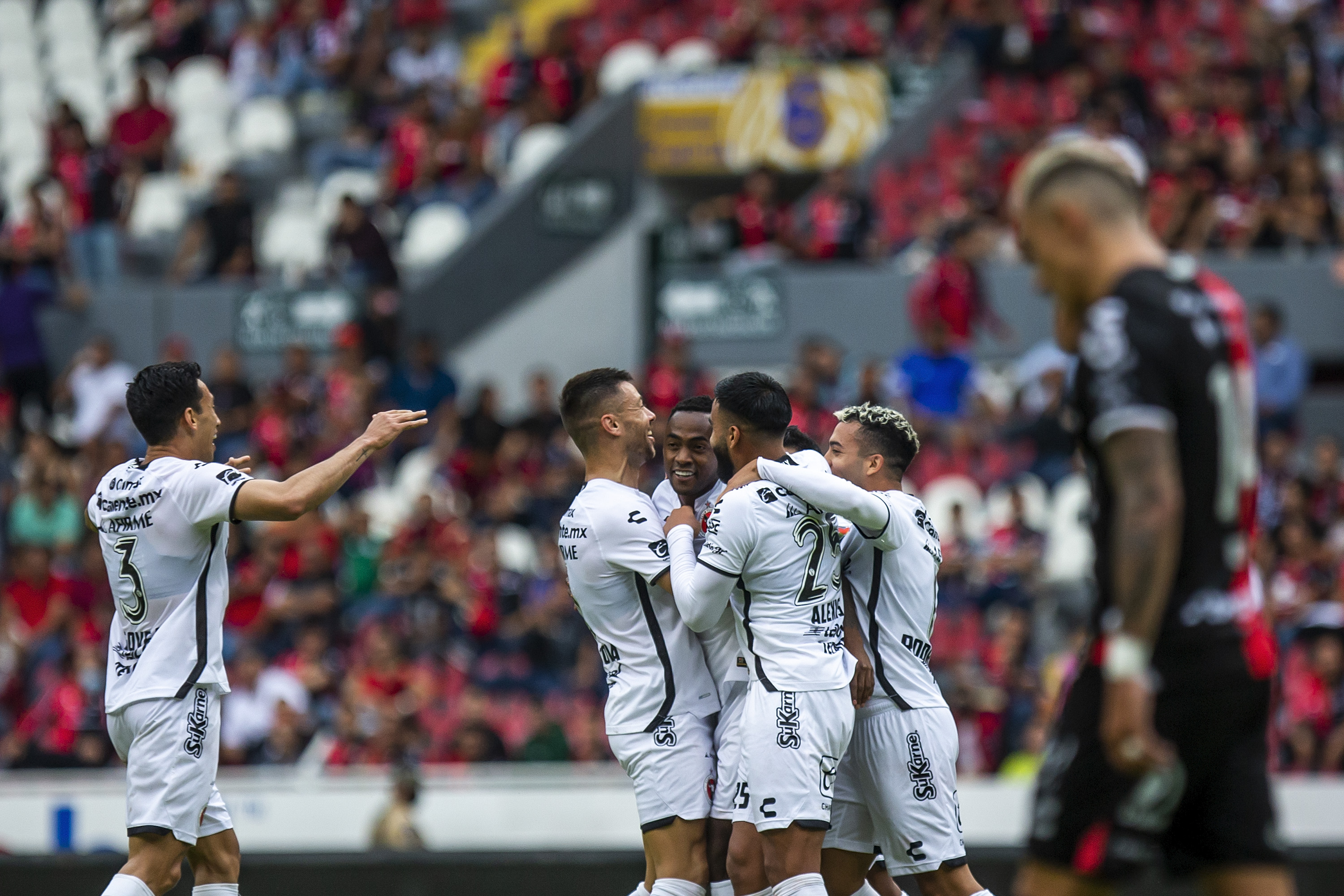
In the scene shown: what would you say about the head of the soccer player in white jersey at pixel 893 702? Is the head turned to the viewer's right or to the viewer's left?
to the viewer's left

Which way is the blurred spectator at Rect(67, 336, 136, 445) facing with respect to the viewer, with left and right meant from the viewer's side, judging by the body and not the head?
facing the viewer

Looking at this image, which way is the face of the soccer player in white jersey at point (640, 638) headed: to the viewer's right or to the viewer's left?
to the viewer's right

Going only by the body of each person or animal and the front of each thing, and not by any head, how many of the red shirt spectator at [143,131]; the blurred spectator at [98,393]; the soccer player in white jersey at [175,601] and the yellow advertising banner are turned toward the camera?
3

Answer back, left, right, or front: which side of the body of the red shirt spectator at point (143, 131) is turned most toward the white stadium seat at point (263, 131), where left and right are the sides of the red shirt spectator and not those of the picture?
left

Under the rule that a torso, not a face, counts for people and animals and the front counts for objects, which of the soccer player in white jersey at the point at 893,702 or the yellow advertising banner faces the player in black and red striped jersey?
the yellow advertising banner

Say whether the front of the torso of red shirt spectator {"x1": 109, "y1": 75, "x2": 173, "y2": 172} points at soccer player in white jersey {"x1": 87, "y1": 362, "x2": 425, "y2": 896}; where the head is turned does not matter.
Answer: yes

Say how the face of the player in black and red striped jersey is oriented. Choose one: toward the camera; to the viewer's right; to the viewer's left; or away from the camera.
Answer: to the viewer's left

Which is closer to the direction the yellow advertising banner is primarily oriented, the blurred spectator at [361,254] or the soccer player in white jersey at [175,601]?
the soccer player in white jersey

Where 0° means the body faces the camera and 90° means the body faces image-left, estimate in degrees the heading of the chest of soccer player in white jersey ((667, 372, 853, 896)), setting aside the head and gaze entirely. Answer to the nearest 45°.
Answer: approximately 135°

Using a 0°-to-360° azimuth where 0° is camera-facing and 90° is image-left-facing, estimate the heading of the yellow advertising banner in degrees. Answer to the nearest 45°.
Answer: approximately 0°

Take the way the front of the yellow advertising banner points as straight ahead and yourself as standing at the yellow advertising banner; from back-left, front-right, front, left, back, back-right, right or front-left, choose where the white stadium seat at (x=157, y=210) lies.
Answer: right

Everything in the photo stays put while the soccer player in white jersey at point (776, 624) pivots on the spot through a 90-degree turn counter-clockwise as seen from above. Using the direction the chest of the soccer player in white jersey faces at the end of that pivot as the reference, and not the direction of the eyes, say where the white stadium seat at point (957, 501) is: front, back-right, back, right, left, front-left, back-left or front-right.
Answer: back-right

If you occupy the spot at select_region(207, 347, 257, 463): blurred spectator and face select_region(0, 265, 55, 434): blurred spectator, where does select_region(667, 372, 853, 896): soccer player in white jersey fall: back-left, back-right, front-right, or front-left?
back-left

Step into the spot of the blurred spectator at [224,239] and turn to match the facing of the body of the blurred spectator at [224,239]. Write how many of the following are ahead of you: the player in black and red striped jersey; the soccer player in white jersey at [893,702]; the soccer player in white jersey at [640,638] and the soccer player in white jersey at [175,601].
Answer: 4

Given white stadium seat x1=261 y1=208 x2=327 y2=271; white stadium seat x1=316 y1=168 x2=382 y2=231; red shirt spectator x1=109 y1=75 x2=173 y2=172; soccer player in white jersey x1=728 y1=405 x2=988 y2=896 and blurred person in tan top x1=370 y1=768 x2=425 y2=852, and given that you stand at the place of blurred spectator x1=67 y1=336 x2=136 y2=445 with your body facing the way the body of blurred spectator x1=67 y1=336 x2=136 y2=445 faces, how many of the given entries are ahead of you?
2
